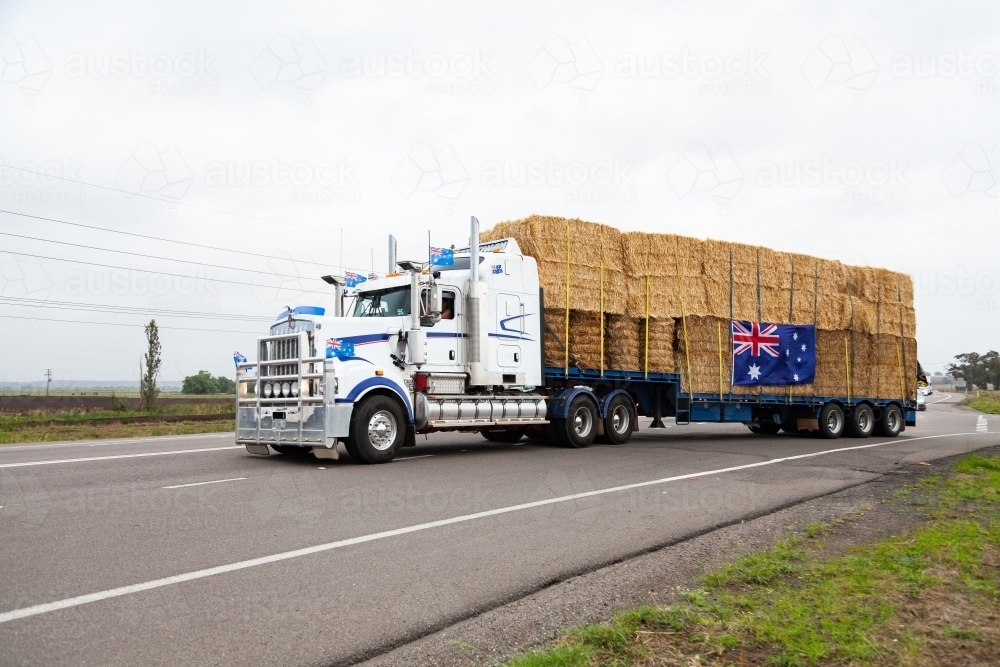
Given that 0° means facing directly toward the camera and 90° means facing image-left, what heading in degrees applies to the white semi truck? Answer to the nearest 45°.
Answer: approximately 45°

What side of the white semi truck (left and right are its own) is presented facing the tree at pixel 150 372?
right
